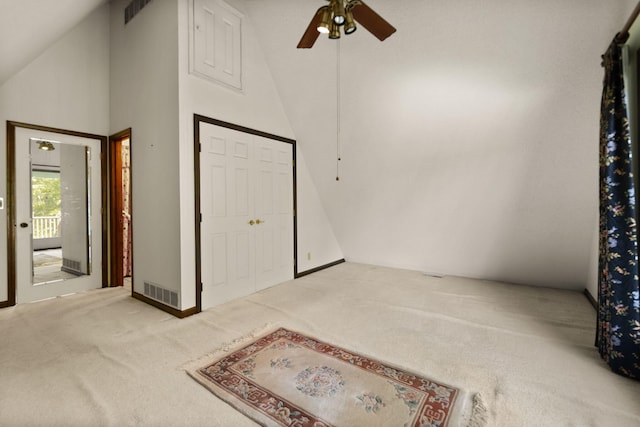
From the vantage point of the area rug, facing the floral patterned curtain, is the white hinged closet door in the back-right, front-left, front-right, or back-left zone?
back-left

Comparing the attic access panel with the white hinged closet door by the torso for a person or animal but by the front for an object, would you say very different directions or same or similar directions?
same or similar directions

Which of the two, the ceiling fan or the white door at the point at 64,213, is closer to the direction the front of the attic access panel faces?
the ceiling fan

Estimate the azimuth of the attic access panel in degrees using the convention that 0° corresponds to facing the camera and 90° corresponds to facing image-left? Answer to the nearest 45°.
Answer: approximately 315°

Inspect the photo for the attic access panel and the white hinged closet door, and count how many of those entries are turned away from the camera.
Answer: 0

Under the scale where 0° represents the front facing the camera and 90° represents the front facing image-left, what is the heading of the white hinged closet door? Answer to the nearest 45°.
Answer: approximately 315°

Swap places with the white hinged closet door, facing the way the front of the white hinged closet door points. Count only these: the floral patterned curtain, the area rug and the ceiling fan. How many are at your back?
0

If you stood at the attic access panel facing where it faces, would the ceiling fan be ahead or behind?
ahead

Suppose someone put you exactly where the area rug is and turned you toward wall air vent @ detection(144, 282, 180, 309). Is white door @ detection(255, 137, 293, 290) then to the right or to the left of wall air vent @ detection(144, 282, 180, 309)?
right
